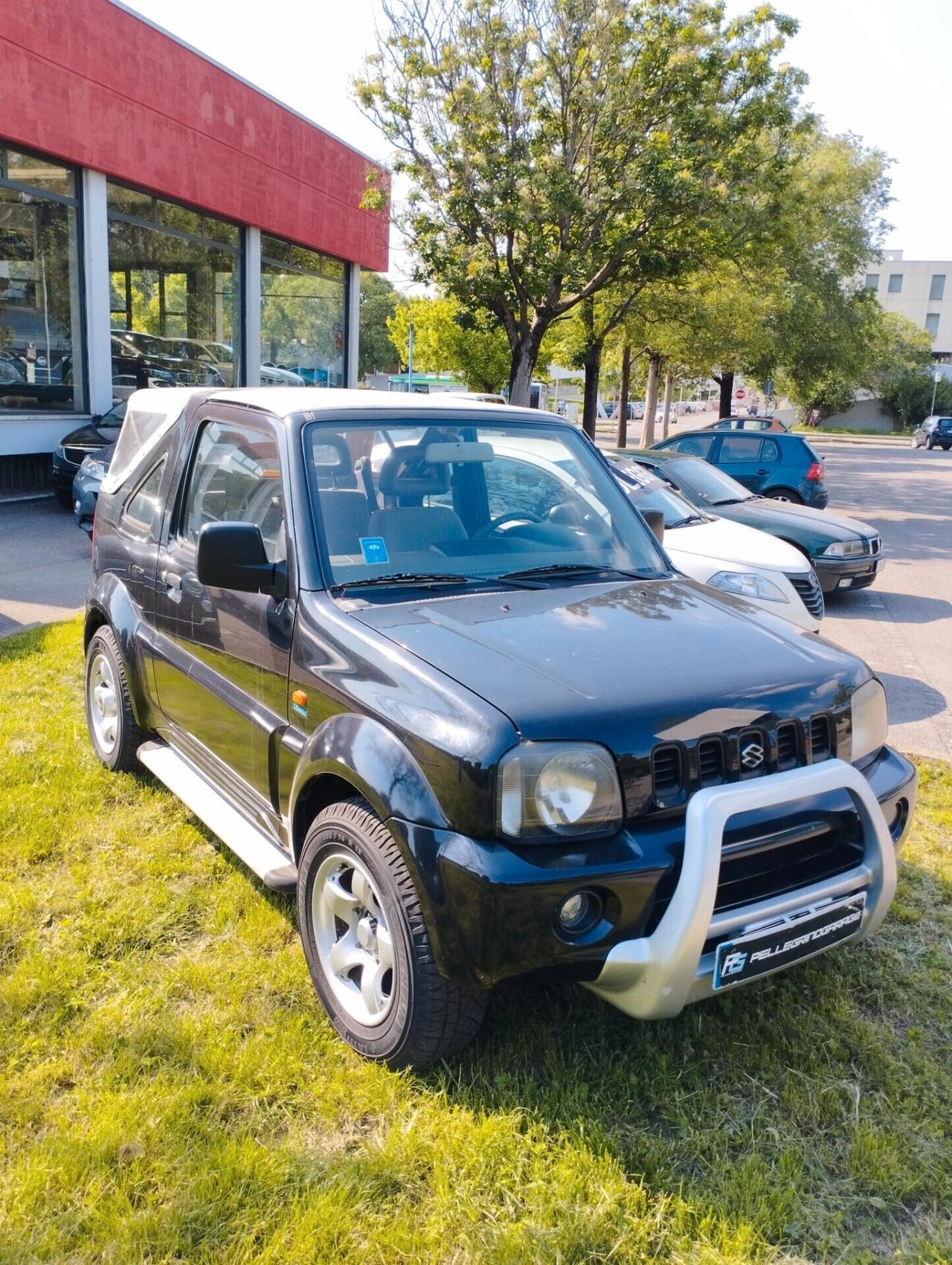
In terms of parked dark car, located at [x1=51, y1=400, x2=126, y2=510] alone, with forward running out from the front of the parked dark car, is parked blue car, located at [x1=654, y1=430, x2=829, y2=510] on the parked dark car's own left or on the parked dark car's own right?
on the parked dark car's own left

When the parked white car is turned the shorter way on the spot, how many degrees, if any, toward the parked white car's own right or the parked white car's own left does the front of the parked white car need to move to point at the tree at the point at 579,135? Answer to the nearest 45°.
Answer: approximately 135° to the parked white car's own left

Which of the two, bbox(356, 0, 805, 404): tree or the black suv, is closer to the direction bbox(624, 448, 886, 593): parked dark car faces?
the black suv

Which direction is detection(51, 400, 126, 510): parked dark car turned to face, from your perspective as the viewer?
facing the viewer and to the left of the viewer

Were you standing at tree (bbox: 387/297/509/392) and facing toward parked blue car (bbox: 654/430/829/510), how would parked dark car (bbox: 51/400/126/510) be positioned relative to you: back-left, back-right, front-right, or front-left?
front-right

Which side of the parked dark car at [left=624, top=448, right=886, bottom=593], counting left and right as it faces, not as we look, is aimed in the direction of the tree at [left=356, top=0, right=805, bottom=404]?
back

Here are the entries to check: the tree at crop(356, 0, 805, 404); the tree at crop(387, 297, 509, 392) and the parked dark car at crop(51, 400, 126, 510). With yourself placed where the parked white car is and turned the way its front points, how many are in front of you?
0

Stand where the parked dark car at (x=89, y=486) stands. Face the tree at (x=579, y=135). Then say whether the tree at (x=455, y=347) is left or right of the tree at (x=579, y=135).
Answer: left

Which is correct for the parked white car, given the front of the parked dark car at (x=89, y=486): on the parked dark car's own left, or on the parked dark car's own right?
on the parked dark car's own left

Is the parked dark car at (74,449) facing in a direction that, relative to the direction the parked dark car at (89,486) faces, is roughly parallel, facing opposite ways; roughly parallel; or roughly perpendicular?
roughly parallel

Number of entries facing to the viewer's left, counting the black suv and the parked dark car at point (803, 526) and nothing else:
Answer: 0

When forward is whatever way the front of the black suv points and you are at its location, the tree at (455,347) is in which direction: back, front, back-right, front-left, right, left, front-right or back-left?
back-left

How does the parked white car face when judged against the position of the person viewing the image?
facing the viewer and to the right of the viewer

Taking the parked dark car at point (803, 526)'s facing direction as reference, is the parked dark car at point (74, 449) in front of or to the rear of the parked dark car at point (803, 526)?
to the rear

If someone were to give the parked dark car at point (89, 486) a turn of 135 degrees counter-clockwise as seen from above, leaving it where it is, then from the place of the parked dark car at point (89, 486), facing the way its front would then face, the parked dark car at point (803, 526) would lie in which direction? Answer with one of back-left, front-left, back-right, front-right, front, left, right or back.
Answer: front-right

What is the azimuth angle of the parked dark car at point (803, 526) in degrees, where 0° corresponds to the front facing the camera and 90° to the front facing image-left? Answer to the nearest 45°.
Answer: approximately 315°

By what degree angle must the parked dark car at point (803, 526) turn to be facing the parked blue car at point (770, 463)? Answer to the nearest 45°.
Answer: approximately 135° to its left

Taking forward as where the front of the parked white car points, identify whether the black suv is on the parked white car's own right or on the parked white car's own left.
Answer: on the parked white car's own right

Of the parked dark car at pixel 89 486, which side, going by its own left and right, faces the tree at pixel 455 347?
back
